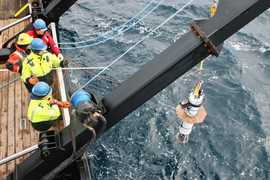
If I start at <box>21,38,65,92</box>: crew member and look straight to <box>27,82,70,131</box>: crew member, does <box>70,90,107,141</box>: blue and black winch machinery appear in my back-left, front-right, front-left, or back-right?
front-left

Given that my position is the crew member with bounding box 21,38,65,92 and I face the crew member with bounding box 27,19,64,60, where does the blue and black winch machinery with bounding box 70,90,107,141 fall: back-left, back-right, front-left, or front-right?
back-right

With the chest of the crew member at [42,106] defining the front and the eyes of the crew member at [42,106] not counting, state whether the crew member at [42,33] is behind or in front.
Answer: in front

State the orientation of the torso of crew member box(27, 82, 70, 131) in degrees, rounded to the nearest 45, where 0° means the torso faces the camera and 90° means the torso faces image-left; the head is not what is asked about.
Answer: approximately 225°

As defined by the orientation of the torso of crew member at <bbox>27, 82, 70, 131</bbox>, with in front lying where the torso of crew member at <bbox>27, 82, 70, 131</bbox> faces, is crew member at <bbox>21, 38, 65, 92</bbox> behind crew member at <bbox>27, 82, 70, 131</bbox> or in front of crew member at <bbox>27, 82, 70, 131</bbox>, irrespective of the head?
in front

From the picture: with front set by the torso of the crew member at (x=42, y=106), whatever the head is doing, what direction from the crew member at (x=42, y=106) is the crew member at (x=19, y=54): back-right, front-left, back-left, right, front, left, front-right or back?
front-left

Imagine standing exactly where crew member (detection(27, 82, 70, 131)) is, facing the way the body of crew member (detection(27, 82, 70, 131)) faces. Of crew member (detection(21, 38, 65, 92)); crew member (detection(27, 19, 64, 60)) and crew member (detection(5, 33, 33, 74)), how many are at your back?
0
